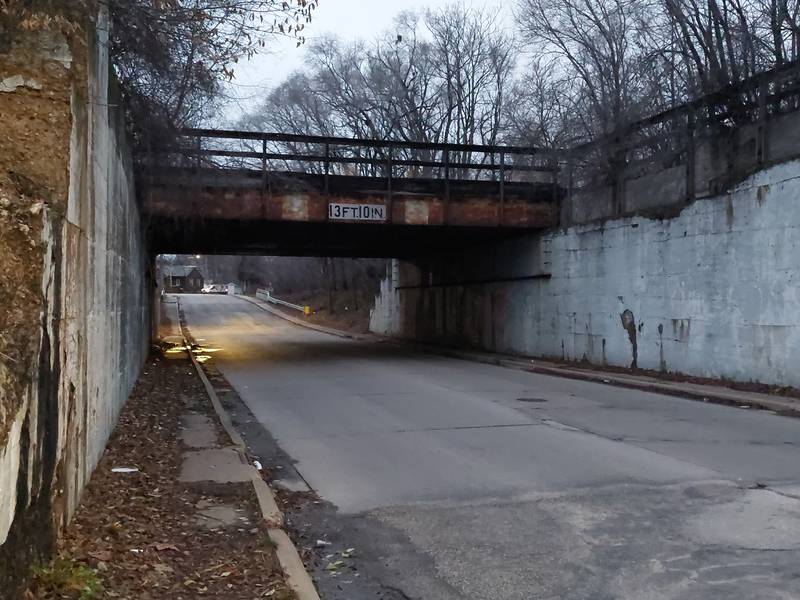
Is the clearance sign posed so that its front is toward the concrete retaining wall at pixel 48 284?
yes

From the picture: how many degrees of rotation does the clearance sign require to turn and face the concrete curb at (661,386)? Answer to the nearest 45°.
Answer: approximately 45° to its left

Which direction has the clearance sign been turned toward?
toward the camera

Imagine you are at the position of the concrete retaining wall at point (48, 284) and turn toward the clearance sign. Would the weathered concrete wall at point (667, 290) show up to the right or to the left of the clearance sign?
right

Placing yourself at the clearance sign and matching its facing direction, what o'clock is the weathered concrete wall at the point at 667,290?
The weathered concrete wall is roughly at 10 o'clock from the clearance sign.

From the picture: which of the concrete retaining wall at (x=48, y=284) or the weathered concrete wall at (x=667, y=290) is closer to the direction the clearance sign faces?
the concrete retaining wall

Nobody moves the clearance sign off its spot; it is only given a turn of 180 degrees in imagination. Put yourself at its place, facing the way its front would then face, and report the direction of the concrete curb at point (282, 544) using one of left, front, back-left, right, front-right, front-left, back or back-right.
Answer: back
